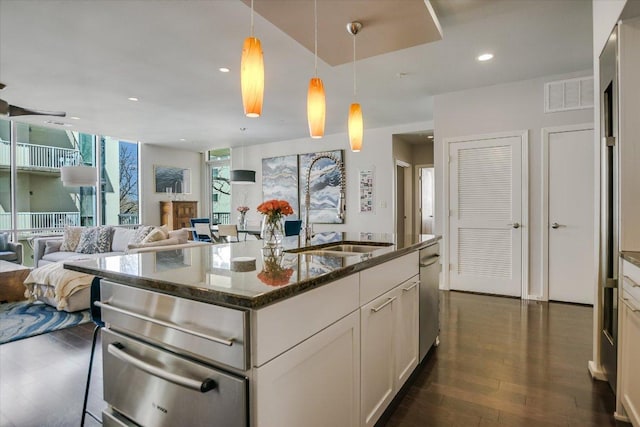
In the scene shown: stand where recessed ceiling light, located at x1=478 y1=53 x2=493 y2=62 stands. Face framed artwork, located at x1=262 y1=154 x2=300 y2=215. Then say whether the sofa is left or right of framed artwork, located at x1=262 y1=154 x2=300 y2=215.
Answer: left

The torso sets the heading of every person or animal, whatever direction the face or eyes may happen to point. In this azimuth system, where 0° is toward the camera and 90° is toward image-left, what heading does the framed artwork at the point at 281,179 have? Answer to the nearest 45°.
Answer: approximately 45°

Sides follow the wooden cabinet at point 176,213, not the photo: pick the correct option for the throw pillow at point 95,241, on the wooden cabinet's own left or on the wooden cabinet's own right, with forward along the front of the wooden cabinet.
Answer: on the wooden cabinet's own right

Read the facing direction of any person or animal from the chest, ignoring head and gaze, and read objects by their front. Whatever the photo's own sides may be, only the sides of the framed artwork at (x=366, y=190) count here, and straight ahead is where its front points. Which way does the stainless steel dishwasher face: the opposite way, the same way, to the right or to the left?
to the left

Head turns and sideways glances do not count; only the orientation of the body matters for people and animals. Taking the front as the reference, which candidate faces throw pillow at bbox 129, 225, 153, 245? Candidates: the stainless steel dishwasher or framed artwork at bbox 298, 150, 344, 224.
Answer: the framed artwork

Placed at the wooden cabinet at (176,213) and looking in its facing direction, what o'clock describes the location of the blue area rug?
The blue area rug is roughly at 2 o'clock from the wooden cabinet.

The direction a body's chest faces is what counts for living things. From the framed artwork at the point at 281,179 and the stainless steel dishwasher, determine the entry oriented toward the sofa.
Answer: the framed artwork

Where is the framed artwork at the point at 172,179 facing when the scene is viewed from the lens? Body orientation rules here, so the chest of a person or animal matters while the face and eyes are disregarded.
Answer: facing the viewer and to the right of the viewer

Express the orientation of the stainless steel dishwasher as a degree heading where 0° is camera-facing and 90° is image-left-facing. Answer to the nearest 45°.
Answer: approximately 270°

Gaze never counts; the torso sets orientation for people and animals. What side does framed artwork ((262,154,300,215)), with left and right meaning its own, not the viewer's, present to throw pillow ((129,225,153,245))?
front

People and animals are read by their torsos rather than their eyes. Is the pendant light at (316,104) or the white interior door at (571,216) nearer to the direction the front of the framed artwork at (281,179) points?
the pendant light

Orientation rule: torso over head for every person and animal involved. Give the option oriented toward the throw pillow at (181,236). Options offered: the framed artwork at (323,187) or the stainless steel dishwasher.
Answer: the framed artwork
